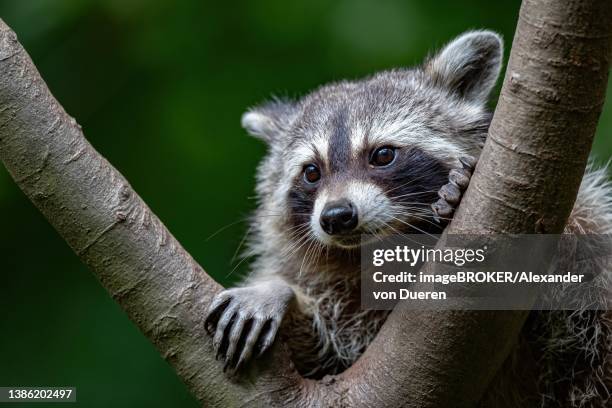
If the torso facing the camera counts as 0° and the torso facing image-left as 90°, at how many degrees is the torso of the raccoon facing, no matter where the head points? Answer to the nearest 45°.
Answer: approximately 45°
